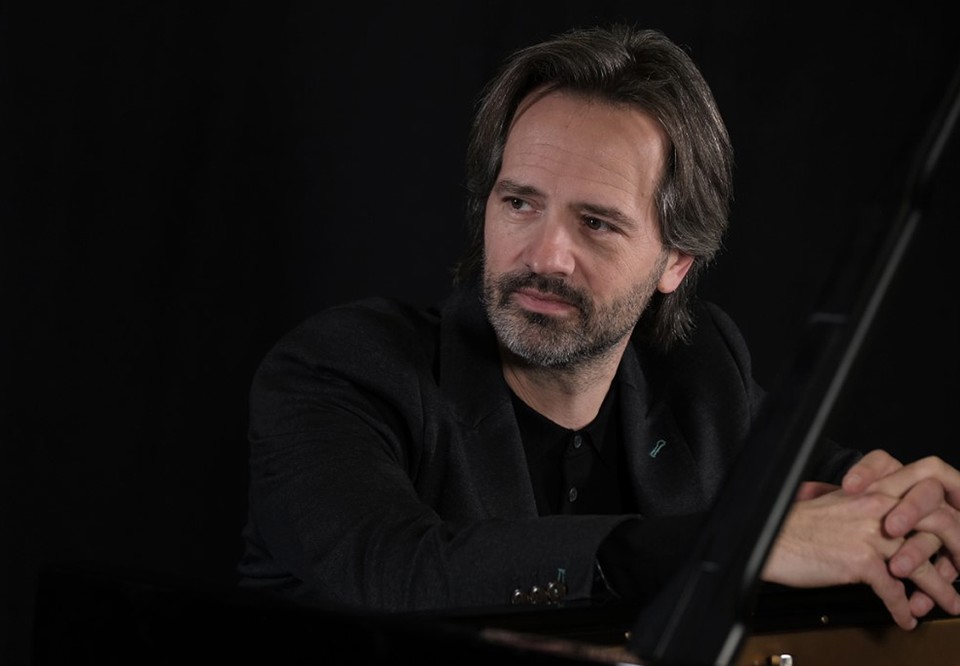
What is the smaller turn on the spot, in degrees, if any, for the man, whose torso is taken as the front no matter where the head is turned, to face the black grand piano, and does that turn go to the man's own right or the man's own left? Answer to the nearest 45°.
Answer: approximately 45° to the man's own right

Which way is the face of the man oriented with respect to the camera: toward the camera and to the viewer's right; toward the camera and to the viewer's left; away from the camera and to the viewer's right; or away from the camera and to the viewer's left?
toward the camera and to the viewer's left

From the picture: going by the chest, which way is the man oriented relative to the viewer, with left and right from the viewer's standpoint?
facing the viewer and to the right of the viewer
